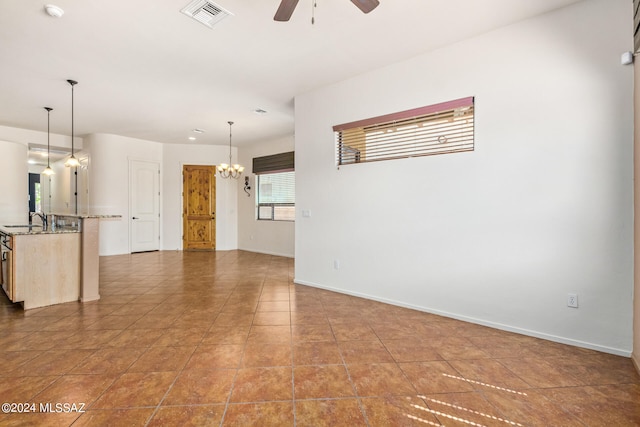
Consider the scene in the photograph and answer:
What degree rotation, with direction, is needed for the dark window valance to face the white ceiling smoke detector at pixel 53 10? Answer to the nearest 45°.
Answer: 0° — it already faces it

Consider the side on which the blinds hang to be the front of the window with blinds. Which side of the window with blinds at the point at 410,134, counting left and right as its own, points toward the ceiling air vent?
front

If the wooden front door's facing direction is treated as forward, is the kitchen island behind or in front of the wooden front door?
in front

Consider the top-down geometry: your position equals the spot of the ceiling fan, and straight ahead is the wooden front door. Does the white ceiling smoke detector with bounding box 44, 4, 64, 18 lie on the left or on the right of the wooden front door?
left

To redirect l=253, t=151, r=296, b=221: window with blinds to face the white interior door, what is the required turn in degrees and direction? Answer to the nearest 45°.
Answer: approximately 45° to its right

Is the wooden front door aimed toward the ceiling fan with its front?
yes

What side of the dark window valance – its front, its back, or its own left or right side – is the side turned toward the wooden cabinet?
front

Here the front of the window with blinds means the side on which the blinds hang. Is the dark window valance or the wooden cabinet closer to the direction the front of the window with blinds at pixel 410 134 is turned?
the wooden cabinet

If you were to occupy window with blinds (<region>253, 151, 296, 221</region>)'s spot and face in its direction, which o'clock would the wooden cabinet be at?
The wooden cabinet is roughly at 12 o'clock from the window with blinds.

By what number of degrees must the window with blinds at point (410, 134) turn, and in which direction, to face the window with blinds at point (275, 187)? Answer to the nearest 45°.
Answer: approximately 90° to its right

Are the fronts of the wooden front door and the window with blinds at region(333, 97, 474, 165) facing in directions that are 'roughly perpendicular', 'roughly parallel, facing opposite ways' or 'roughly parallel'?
roughly perpendicular

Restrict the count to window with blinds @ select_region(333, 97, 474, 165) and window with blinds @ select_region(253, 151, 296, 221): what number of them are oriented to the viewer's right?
0
